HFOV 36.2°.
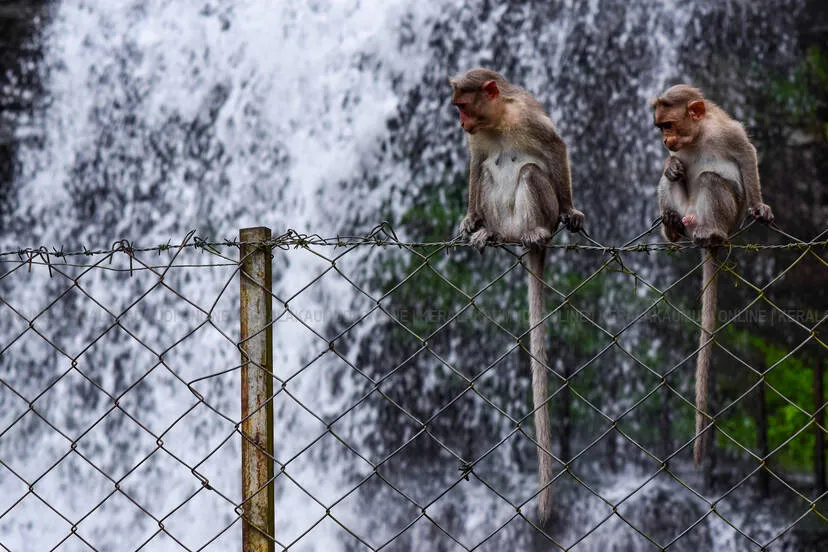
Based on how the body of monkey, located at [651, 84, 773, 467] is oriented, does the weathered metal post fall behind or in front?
in front

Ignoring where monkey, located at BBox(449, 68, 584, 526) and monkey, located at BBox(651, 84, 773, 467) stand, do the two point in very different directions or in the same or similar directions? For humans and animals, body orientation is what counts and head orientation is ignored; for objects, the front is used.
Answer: same or similar directions

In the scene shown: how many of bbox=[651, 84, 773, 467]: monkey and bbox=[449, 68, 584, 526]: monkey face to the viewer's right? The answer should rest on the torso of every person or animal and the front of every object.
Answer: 0

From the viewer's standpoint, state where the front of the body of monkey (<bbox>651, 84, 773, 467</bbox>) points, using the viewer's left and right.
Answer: facing the viewer and to the left of the viewer

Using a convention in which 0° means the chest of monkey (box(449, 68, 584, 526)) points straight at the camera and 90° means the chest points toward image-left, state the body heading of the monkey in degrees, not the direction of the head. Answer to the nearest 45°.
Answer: approximately 45°
